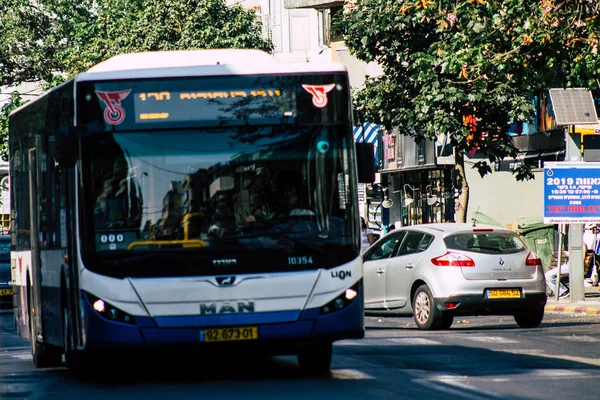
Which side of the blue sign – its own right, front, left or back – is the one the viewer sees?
front

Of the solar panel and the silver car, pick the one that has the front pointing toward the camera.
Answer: the solar panel

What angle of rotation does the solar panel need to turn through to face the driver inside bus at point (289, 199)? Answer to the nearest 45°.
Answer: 0° — it already faces them

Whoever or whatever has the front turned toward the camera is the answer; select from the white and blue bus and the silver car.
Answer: the white and blue bus

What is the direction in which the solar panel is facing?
toward the camera

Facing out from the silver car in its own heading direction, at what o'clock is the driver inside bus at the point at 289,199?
The driver inside bus is roughly at 8 o'clock from the silver car.

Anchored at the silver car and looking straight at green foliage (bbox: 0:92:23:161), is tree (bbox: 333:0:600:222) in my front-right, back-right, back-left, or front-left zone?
front-right

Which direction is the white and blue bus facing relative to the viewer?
toward the camera

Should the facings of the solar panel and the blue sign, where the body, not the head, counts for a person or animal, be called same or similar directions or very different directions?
same or similar directions

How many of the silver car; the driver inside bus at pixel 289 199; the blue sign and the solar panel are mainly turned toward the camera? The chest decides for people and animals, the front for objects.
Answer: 3

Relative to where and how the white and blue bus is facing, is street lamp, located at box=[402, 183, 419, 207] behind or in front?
behind

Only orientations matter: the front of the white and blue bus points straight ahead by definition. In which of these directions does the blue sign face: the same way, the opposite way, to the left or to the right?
the same way

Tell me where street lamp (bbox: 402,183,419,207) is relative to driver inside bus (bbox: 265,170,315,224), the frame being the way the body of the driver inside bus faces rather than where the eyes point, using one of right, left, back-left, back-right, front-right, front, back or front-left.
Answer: back

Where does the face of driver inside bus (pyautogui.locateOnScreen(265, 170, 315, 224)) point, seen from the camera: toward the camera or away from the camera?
toward the camera
